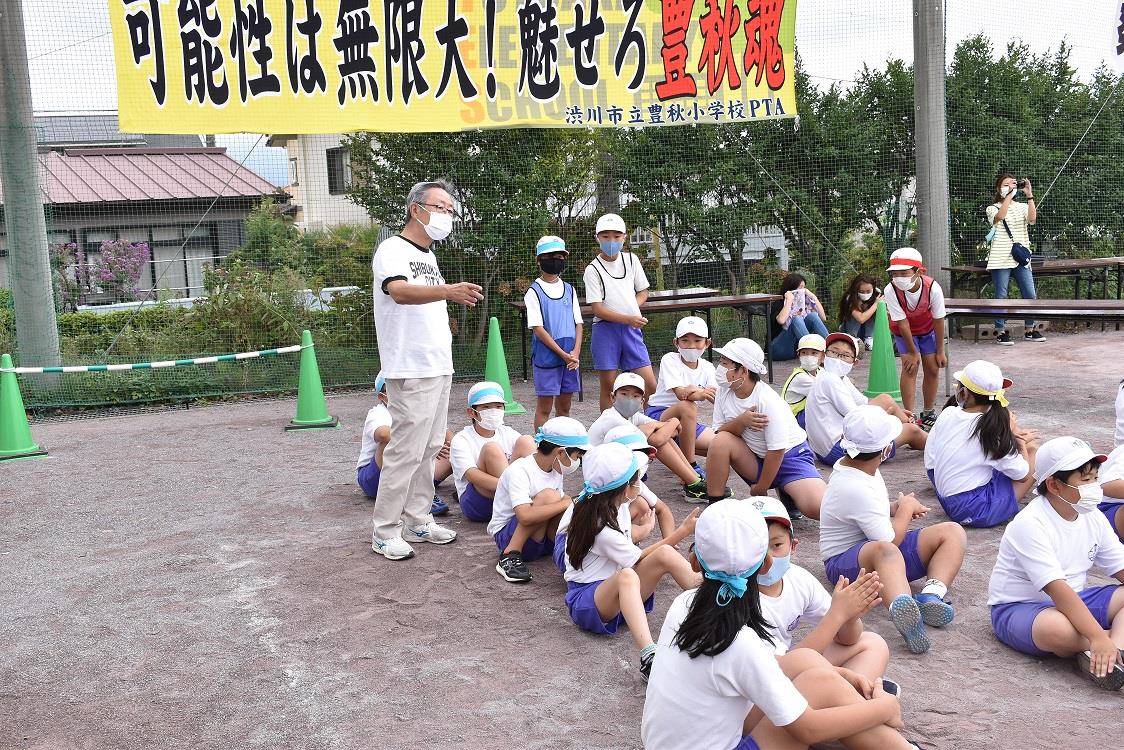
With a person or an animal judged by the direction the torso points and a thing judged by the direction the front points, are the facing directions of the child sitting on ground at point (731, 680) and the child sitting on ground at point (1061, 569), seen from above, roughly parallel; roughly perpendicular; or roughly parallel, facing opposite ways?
roughly perpendicular

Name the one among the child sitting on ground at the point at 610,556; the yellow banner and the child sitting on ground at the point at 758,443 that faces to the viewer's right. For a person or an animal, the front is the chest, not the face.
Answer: the child sitting on ground at the point at 610,556

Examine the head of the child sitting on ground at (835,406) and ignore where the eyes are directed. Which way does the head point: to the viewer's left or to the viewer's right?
to the viewer's left

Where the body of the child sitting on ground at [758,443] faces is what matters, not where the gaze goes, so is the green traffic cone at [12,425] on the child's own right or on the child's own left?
on the child's own right

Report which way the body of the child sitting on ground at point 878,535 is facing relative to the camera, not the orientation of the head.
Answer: to the viewer's right

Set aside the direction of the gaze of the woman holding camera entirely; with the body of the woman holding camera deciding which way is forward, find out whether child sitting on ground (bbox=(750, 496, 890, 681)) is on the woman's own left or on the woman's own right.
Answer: on the woman's own right

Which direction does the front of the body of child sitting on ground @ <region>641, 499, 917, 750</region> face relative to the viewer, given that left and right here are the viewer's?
facing away from the viewer and to the right of the viewer
